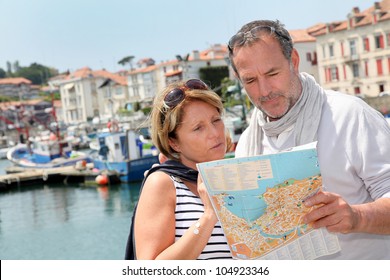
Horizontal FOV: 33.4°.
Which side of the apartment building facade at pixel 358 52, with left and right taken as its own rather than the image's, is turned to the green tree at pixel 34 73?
right

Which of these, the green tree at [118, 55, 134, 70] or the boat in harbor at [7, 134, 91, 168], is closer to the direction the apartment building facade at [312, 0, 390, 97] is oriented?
the boat in harbor

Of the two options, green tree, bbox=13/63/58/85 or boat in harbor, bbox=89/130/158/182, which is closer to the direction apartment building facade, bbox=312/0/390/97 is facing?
the boat in harbor

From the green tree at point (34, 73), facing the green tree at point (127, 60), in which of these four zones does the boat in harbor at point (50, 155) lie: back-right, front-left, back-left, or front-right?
front-right

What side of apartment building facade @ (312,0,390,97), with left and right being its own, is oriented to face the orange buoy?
front

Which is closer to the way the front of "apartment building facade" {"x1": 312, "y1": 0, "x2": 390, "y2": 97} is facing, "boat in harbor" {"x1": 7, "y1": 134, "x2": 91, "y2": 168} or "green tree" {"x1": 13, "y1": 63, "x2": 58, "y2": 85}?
the boat in harbor

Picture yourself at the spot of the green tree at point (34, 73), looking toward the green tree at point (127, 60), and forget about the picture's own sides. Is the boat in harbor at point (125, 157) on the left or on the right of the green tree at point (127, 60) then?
right

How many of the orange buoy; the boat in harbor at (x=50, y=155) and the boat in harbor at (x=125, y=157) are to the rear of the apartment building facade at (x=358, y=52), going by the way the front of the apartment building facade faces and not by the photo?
0

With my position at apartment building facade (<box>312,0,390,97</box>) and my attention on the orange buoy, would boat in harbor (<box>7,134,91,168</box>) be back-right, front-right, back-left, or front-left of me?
front-right

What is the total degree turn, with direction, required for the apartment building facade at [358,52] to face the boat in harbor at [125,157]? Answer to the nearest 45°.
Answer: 0° — it already faces it

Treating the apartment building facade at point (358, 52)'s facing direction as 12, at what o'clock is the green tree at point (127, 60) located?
The green tree is roughly at 3 o'clock from the apartment building facade.

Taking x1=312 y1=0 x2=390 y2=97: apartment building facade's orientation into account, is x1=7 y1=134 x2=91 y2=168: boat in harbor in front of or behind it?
in front

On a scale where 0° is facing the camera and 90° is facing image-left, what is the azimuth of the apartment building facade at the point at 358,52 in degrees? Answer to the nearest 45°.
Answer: approximately 45°
